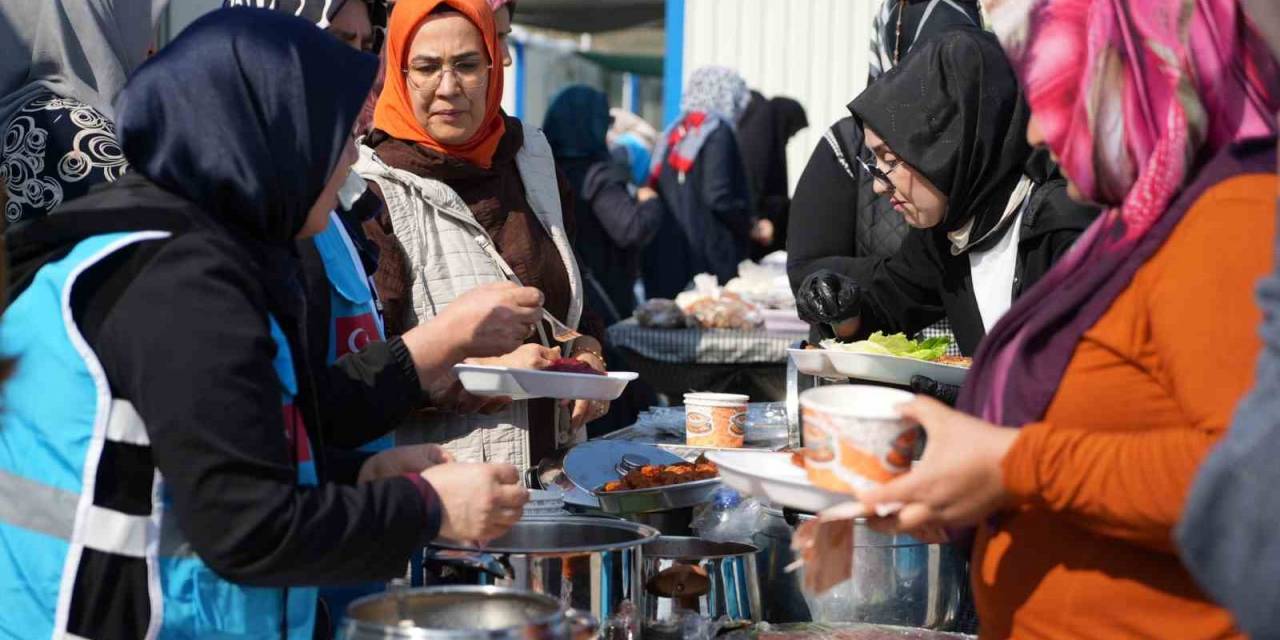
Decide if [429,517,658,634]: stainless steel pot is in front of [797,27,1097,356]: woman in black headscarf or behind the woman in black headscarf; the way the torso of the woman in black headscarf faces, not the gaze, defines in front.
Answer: in front

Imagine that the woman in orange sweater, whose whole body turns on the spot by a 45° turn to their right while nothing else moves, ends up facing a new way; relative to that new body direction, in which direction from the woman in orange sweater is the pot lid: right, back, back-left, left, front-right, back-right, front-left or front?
front

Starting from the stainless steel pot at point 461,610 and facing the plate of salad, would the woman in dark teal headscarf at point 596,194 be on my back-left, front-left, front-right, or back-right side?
front-left

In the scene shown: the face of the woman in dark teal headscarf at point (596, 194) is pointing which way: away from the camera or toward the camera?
away from the camera

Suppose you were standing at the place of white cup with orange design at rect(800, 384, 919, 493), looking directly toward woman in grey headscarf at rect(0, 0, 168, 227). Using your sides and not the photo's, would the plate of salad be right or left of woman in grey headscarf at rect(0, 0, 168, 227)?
right

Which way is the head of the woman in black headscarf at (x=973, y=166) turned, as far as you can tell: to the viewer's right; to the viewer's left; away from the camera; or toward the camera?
to the viewer's left

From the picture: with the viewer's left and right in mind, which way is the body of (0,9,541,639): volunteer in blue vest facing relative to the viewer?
facing to the right of the viewer

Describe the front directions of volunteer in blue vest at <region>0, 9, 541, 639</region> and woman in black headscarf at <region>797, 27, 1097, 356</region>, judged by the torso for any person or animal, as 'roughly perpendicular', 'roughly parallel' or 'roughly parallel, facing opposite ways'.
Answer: roughly parallel, facing opposite ways

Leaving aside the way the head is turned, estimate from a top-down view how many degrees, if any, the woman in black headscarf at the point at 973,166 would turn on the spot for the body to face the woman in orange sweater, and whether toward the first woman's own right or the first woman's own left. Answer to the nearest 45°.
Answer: approximately 45° to the first woman's own left

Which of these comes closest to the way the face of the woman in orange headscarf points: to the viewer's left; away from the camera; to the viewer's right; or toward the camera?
toward the camera

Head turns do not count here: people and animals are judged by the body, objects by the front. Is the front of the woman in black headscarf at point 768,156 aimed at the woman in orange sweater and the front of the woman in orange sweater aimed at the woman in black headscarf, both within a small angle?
no

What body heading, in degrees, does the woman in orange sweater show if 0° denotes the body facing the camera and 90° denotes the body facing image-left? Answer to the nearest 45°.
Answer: approximately 90°

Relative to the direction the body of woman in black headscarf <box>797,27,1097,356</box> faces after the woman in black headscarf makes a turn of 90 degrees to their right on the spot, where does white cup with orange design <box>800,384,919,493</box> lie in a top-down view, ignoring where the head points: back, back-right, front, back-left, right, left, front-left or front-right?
back-left

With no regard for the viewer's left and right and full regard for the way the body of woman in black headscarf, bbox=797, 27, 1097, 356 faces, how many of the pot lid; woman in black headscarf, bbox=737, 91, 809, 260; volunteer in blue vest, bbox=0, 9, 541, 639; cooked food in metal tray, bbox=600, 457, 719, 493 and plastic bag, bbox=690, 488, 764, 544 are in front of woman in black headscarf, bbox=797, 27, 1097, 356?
4

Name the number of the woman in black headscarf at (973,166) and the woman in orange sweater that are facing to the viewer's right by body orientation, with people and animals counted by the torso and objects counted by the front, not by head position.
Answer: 0

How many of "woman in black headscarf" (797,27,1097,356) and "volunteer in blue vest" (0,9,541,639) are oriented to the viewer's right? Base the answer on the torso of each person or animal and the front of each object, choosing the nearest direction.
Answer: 1

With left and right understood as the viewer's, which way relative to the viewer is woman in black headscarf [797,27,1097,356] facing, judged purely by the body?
facing the viewer and to the left of the viewer
